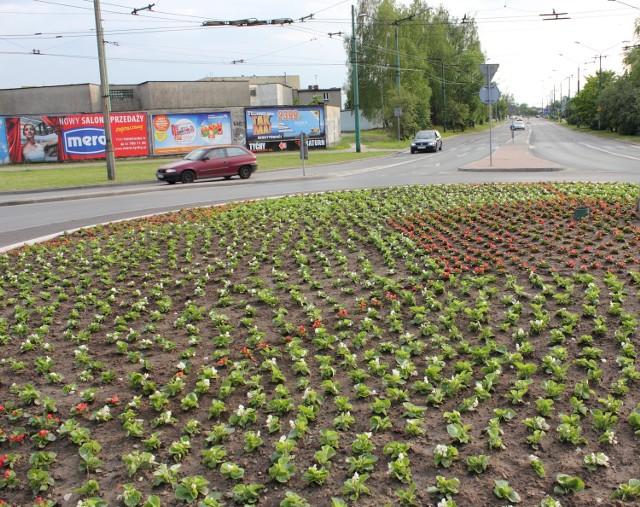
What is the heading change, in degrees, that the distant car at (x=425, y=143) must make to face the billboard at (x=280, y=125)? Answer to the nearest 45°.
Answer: approximately 45° to its right

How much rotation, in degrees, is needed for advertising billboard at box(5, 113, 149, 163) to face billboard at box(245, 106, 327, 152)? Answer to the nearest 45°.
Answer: approximately 90° to its left

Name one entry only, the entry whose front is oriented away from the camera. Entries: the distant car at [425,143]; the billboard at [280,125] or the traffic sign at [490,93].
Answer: the traffic sign

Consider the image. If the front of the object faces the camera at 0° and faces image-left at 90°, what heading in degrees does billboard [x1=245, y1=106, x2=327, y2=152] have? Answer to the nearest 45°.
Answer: approximately 0°

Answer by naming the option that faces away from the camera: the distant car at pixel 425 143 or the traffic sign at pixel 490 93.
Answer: the traffic sign

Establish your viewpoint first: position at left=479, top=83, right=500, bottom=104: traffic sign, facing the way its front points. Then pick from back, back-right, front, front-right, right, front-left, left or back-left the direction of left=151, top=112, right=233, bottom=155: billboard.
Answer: front-left

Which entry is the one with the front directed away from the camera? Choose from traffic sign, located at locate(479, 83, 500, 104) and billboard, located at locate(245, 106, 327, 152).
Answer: the traffic sign

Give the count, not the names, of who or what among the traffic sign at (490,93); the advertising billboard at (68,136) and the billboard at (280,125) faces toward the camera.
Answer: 2

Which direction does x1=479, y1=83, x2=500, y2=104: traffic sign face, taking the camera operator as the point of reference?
facing away from the viewer

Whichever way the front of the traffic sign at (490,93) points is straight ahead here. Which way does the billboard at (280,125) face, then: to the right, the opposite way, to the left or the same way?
the opposite way

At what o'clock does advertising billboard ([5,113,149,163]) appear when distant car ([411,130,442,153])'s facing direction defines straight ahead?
The advertising billboard is roughly at 1 o'clock from the distant car.

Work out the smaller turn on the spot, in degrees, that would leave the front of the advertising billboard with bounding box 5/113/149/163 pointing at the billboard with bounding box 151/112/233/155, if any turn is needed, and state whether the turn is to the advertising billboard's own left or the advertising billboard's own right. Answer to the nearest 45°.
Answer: approximately 90° to the advertising billboard's own left
